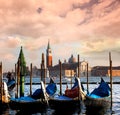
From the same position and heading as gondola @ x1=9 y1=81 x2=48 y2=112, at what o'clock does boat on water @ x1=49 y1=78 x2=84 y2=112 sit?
The boat on water is roughly at 10 o'clock from the gondola.

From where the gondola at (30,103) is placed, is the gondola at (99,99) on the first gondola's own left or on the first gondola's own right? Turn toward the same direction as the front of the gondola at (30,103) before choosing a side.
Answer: on the first gondola's own left

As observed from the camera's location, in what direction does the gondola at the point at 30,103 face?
facing the viewer and to the right of the viewer
